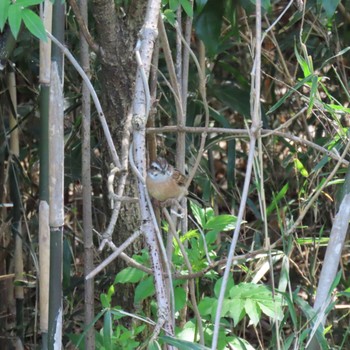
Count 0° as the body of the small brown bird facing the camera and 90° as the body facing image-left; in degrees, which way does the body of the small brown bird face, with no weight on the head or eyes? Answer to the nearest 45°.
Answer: approximately 45°

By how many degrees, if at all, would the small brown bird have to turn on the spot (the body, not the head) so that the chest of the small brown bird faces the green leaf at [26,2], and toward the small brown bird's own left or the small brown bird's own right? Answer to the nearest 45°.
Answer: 0° — it already faces it
